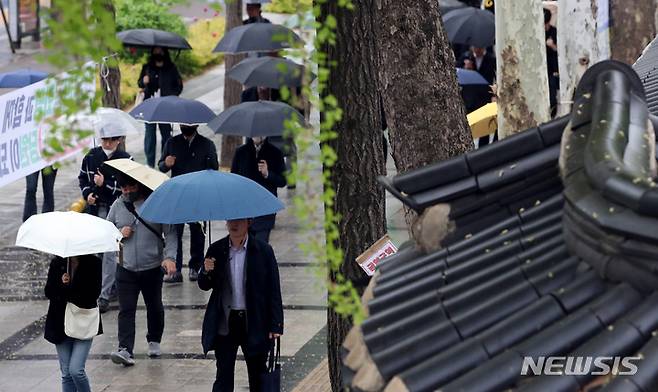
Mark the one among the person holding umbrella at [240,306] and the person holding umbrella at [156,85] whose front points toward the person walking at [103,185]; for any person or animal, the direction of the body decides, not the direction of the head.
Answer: the person holding umbrella at [156,85]

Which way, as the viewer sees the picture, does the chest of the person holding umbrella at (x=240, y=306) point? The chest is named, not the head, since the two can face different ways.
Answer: toward the camera

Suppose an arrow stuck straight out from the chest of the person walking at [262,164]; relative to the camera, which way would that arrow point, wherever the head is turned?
toward the camera

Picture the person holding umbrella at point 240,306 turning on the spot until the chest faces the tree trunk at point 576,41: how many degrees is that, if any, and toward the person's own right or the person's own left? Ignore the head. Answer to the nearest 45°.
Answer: approximately 135° to the person's own left

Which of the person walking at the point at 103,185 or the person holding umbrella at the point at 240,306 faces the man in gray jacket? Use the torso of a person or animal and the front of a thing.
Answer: the person walking

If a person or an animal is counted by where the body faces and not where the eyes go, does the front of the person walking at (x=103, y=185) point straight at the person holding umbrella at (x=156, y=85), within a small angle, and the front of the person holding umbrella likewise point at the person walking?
no

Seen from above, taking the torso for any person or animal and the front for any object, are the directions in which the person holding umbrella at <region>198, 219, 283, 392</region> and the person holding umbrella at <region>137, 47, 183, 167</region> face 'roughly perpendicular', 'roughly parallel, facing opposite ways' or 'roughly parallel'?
roughly parallel

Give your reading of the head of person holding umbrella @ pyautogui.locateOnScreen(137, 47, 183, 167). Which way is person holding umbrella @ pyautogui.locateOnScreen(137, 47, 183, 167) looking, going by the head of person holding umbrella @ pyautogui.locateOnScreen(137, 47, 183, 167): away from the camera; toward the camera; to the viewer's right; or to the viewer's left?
toward the camera

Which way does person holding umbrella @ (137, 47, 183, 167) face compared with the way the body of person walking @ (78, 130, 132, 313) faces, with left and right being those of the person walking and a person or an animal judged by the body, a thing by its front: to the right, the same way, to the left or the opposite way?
the same way

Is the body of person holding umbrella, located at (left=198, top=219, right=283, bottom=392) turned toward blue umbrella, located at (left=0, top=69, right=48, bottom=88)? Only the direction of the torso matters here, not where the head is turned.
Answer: no

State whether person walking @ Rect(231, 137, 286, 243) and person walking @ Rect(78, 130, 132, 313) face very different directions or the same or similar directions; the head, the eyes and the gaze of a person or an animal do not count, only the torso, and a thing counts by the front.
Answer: same or similar directions

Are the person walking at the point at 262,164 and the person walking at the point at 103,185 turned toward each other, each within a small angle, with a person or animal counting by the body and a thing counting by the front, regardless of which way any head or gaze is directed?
no

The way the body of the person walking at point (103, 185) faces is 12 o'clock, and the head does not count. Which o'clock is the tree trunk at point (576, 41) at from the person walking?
The tree trunk is roughly at 8 o'clock from the person walking.

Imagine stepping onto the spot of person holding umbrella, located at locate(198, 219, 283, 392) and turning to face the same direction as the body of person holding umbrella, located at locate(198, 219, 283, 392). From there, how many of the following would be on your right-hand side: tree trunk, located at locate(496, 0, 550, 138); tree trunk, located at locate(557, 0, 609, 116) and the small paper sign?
0

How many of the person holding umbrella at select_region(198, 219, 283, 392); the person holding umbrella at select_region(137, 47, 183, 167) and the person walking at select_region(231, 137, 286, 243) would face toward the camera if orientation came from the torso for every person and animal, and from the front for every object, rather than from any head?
3
